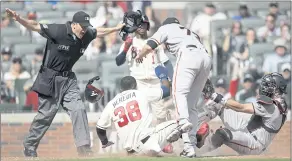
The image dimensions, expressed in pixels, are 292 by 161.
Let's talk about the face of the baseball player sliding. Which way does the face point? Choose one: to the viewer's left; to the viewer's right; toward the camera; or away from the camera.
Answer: away from the camera

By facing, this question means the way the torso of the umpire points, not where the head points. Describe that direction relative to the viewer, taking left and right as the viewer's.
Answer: facing the viewer and to the right of the viewer

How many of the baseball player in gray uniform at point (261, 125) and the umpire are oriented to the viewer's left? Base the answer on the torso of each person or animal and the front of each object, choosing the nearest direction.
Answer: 1

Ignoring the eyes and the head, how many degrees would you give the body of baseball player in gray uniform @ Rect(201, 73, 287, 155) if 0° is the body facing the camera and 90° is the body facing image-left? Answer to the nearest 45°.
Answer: approximately 90°

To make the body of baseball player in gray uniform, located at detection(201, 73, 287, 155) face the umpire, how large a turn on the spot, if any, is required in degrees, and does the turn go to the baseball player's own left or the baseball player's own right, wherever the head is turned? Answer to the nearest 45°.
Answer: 0° — they already face them

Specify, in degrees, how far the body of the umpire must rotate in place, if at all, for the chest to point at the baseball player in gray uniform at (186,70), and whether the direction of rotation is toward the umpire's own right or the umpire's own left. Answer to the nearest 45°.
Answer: approximately 45° to the umpire's own left

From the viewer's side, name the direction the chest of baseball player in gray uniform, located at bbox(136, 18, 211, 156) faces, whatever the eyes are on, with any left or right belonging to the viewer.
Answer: facing away from the viewer and to the left of the viewer

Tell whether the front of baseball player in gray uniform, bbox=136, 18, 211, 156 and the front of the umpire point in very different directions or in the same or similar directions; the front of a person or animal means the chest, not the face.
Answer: very different directions

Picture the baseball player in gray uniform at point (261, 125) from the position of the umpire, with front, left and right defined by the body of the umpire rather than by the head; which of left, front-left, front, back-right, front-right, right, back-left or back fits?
front-left
